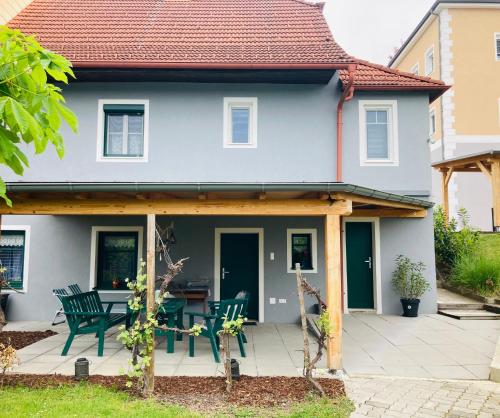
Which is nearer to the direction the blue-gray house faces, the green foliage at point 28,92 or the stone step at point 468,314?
the green foliage

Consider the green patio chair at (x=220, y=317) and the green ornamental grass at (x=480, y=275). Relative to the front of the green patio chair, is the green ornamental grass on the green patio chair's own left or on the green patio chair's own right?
on the green patio chair's own right

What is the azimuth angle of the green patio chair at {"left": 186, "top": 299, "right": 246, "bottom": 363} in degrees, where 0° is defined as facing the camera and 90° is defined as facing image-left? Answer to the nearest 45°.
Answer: approximately 135°

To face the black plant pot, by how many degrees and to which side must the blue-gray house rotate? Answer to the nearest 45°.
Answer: approximately 90° to its left

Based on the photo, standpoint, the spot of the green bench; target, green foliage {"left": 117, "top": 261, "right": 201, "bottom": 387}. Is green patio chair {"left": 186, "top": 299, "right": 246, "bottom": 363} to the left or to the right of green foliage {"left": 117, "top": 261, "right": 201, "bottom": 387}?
left

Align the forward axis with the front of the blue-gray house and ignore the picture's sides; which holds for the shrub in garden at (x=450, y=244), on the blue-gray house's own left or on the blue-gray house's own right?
on the blue-gray house's own left

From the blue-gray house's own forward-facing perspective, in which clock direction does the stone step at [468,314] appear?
The stone step is roughly at 9 o'clock from the blue-gray house.

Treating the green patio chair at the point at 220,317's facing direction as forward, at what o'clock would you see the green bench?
The green bench is roughly at 11 o'clock from the green patio chair.
